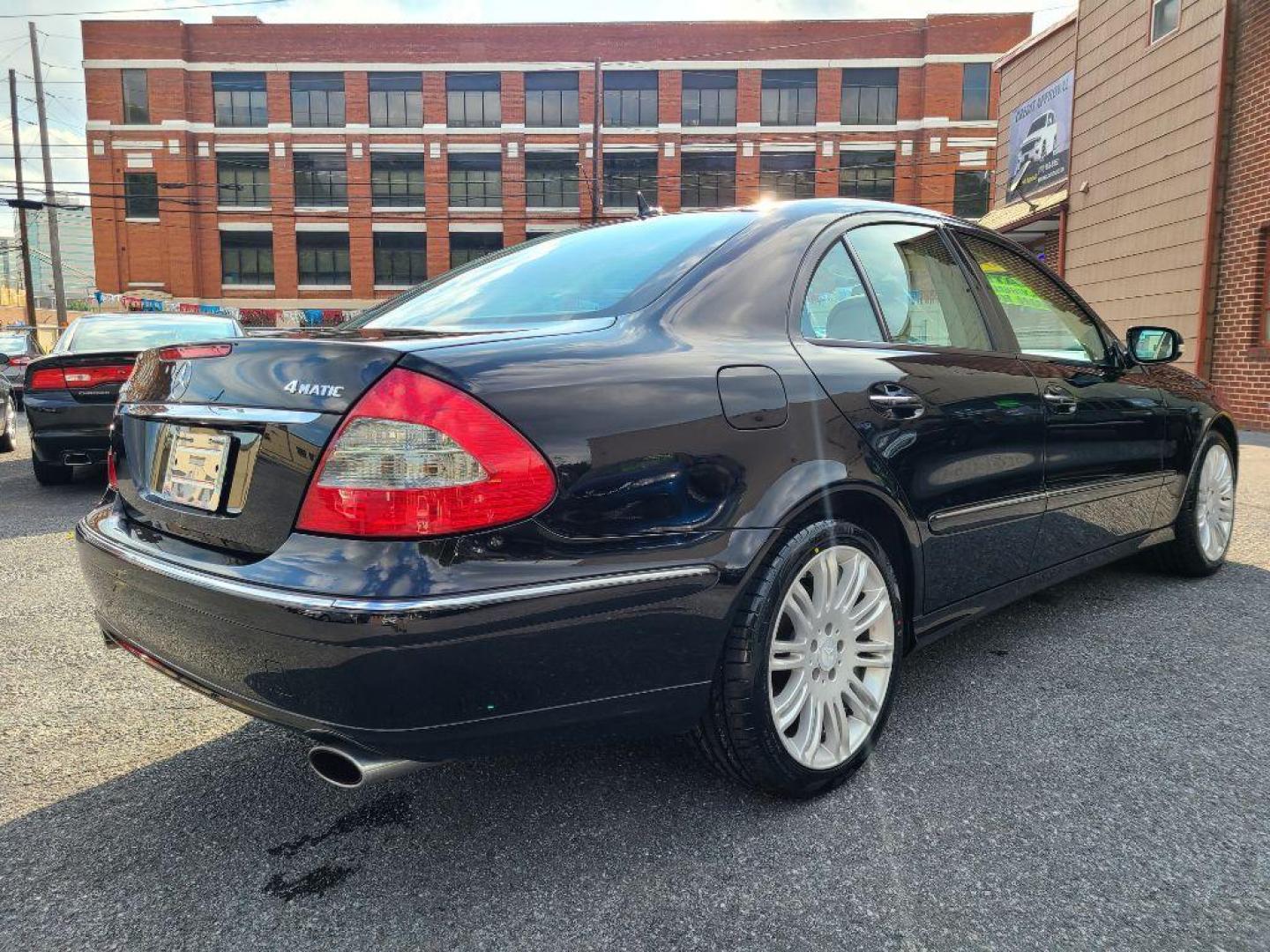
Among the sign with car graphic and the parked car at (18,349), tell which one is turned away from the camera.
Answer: the parked car

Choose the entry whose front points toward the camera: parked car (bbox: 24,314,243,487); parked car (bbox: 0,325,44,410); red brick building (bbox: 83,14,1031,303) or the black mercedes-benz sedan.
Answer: the red brick building

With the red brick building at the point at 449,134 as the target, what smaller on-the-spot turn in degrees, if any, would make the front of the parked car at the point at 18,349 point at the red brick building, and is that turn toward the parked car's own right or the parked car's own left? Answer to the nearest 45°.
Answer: approximately 45° to the parked car's own right

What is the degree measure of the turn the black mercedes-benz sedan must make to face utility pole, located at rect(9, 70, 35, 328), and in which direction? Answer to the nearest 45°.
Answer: approximately 90° to its left

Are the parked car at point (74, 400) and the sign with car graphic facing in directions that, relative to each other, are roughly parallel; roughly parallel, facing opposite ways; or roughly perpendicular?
roughly perpendicular

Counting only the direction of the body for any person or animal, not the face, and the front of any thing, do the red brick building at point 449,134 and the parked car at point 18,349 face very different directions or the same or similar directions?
very different directions

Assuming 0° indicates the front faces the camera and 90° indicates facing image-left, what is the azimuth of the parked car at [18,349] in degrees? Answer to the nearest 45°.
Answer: approximately 180°

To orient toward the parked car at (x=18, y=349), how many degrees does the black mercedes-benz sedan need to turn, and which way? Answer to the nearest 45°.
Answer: approximately 90° to its left

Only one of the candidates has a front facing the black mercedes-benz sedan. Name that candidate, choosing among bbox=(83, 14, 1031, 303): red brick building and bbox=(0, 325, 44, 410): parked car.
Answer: the red brick building

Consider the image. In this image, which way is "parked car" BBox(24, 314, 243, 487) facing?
away from the camera

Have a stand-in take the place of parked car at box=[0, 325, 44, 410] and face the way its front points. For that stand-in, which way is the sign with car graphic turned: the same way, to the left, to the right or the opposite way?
to the left

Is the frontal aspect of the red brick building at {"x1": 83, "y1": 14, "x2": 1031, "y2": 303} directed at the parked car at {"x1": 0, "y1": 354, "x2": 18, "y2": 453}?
yes

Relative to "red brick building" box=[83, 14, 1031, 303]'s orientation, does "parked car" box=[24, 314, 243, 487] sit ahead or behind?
ahead

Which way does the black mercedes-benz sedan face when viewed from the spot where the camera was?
facing away from the viewer and to the right of the viewer

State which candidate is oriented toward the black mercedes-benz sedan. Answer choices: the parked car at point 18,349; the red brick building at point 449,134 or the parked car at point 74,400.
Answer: the red brick building

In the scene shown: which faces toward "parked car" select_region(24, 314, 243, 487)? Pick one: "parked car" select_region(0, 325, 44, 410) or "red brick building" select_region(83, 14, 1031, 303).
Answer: the red brick building
